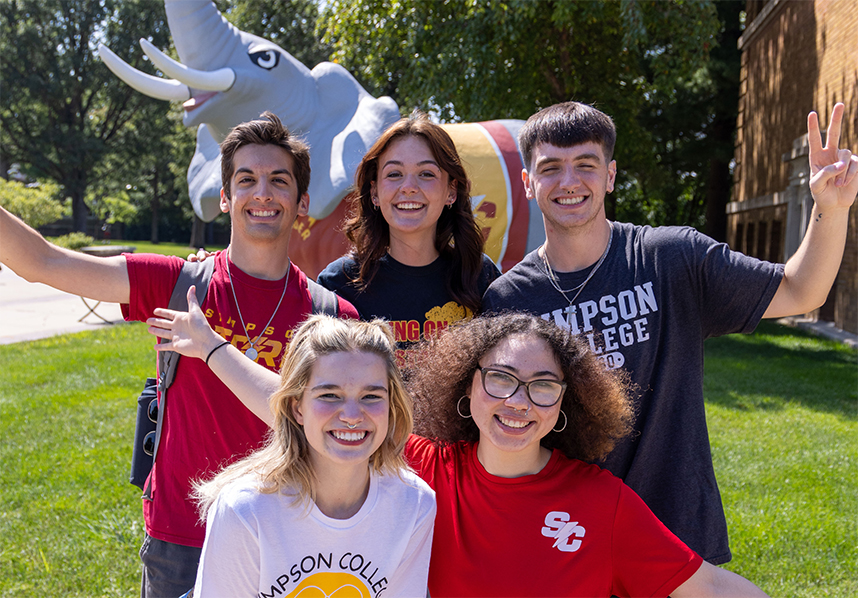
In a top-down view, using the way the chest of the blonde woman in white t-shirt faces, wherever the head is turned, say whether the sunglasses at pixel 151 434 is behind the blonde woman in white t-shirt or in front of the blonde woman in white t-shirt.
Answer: behind

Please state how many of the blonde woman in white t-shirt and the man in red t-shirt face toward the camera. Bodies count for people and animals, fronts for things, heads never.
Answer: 2

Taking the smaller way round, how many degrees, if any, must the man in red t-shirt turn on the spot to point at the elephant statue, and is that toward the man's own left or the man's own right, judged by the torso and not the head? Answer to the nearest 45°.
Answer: approximately 180°

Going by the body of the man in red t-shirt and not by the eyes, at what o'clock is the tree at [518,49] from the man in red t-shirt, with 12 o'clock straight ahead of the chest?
The tree is roughly at 7 o'clock from the man in red t-shirt.

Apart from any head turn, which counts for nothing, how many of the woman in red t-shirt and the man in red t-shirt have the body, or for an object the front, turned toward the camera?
2

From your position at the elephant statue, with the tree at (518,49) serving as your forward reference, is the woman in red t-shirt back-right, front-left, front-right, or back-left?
back-right

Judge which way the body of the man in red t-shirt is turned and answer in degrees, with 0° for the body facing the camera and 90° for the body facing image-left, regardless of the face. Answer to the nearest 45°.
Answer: approximately 0°

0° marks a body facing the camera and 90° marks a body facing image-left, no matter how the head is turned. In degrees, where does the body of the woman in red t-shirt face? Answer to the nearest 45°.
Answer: approximately 0°

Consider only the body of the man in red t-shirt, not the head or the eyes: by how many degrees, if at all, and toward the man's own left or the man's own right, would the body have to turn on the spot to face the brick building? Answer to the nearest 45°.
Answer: approximately 135° to the man's own left
